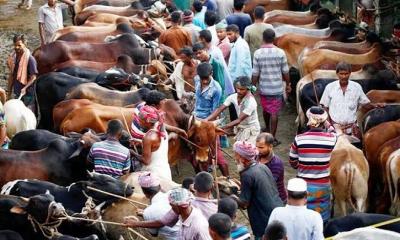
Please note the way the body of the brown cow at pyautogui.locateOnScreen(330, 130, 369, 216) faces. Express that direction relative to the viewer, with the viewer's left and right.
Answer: facing away from the viewer

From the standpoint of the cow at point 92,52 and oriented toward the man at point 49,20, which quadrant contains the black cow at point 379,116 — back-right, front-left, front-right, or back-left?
back-right

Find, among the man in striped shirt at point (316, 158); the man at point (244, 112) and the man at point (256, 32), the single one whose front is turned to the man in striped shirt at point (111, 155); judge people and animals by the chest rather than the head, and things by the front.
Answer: the man at point (244, 112)

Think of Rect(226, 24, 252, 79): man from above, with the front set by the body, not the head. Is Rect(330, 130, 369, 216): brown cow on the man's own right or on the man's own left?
on the man's own left

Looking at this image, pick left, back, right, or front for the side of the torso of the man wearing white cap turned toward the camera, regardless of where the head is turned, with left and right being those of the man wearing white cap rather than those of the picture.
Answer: back
